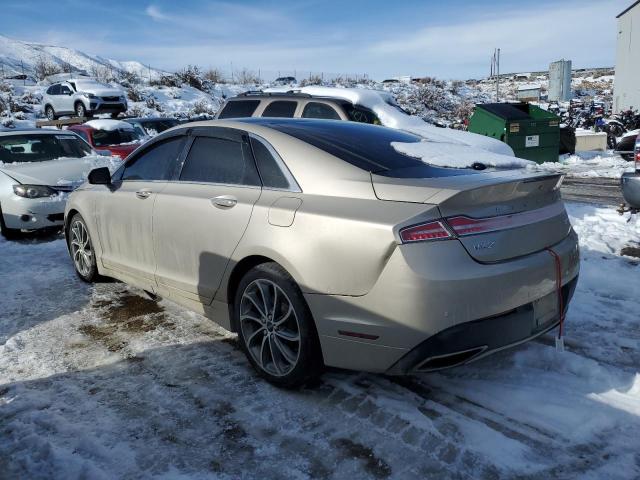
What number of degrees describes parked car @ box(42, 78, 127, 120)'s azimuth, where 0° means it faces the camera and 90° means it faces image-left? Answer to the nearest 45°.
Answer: approximately 315°

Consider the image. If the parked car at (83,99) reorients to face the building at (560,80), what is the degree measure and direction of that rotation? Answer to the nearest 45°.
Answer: approximately 45° to its left

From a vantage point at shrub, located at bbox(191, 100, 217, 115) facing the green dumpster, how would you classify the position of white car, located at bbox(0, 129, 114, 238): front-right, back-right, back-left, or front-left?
front-right

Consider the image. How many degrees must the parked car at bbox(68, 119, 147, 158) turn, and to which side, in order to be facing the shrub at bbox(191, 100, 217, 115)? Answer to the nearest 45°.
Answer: approximately 135° to its left

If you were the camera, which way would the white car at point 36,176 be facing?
facing the viewer and to the right of the viewer

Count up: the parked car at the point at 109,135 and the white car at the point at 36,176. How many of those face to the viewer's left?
0

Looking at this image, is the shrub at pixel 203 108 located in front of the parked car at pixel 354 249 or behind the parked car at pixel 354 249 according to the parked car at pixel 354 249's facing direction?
in front

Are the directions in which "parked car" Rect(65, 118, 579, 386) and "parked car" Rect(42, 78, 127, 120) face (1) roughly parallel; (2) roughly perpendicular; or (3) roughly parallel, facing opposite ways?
roughly parallel, facing opposite ways

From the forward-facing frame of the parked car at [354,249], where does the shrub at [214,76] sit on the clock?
The shrub is roughly at 1 o'clock from the parked car.

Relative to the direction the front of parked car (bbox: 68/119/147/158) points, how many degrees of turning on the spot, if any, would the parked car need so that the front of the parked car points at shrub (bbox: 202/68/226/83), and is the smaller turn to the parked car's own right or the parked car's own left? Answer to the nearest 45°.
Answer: approximately 135° to the parked car's own left

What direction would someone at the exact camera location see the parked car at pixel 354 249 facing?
facing away from the viewer and to the left of the viewer

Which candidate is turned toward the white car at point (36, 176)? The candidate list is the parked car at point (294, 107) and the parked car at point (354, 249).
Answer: the parked car at point (354, 249)

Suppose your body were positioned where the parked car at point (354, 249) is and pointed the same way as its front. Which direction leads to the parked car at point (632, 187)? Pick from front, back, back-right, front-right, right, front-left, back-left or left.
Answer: right
